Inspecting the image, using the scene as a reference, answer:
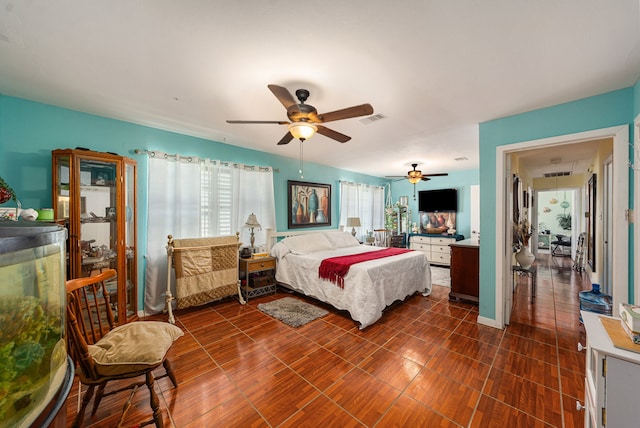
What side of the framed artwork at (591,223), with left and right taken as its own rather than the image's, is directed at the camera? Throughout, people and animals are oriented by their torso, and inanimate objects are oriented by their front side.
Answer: left

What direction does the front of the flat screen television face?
toward the camera

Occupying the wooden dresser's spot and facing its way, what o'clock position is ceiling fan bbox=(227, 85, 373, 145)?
The ceiling fan is roughly at 10 o'clock from the wooden dresser.

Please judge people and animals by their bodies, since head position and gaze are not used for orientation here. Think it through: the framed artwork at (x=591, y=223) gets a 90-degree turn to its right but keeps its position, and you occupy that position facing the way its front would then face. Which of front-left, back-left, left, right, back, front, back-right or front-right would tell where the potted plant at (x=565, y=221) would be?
front

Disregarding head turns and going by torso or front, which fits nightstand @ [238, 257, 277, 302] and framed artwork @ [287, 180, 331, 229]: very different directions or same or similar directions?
same or similar directions

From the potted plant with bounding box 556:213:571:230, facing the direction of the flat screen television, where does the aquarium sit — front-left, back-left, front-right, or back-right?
front-left

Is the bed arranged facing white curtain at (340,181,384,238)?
no

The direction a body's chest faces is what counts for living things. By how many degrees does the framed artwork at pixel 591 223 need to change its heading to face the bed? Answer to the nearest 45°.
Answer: approximately 45° to its left

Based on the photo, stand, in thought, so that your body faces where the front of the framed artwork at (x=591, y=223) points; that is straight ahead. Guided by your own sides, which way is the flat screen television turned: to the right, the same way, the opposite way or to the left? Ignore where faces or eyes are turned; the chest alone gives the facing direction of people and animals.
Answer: to the left

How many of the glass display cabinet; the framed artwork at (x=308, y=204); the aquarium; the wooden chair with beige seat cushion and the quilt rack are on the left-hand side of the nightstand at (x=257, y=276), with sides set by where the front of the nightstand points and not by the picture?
1

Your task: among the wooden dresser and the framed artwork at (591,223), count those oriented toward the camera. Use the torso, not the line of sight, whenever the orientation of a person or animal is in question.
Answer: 0

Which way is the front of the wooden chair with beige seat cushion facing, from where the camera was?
facing the viewer and to the right of the viewer

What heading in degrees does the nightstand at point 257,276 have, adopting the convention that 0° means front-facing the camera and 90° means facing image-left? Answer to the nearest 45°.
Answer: approximately 315°

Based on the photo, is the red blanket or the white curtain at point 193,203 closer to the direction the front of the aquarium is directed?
the red blanket

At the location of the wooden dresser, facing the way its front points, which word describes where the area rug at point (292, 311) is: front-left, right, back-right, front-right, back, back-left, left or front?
front-left

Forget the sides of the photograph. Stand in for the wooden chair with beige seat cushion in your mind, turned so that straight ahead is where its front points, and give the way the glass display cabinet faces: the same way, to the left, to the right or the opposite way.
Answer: the same way

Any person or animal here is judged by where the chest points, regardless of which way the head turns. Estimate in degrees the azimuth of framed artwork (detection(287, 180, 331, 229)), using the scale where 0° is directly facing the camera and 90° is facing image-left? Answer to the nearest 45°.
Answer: approximately 315°

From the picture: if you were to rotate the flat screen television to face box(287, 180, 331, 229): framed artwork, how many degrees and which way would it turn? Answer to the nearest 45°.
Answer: approximately 45° to its right

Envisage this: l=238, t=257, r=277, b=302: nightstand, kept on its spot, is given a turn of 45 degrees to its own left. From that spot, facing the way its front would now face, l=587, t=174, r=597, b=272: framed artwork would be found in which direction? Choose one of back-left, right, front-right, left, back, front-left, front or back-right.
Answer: front

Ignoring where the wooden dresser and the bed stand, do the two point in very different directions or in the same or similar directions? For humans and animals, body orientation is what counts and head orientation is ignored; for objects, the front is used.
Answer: very different directions
